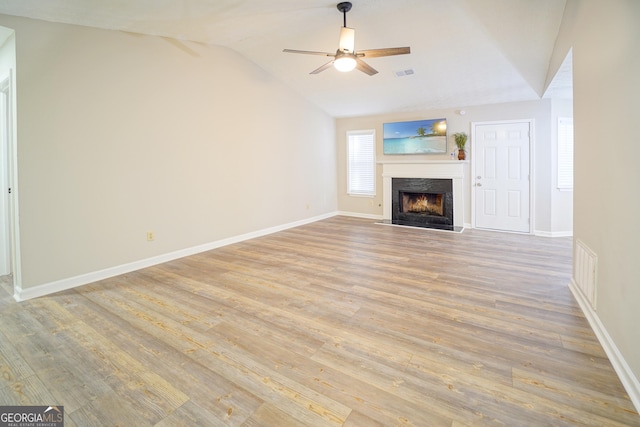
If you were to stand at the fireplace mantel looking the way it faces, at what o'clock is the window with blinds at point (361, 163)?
The window with blinds is roughly at 4 o'clock from the fireplace mantel.

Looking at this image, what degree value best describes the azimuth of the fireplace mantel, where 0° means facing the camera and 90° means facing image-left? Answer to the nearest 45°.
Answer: approximately 0°

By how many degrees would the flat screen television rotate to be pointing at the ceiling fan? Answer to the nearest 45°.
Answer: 0° — it already faces it

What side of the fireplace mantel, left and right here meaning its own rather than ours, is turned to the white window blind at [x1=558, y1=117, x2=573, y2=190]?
left

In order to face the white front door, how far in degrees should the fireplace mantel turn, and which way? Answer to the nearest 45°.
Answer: approximately 90° to its left

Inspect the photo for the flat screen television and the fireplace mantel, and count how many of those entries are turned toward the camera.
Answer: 2

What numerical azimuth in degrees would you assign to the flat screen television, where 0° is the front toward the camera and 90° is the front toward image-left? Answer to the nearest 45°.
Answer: approximately 0°
